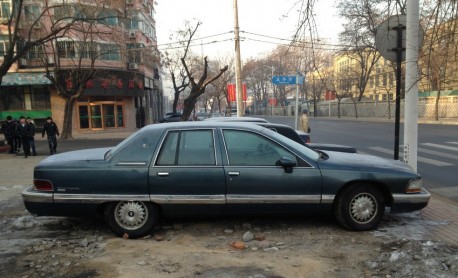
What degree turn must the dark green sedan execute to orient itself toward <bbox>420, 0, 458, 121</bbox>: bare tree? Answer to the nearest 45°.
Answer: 0° — it already faces it

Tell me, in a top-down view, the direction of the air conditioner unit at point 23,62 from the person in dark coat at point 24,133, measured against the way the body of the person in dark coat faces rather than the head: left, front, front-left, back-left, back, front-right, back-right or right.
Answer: back

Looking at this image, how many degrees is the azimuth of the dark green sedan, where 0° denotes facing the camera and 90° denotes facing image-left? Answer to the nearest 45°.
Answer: approximately 270°

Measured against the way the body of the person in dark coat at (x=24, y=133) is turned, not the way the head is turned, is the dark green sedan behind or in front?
in front

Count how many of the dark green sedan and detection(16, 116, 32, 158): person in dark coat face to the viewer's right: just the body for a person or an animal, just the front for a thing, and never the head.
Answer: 1

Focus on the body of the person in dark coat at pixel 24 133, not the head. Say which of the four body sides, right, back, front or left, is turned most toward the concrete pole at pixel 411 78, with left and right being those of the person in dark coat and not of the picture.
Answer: front

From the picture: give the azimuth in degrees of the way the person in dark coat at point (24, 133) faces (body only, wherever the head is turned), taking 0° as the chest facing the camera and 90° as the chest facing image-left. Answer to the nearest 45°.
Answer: approximately 0°

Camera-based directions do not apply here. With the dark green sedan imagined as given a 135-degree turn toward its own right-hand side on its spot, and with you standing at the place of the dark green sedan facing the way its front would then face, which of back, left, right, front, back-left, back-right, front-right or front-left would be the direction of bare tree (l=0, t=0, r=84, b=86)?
right

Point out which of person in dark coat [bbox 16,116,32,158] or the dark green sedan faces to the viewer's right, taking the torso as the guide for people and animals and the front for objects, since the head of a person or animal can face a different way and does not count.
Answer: the dark green sedan

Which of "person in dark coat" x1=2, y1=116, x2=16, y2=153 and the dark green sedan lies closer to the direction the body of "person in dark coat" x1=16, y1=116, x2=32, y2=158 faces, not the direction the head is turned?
the dark green sedan

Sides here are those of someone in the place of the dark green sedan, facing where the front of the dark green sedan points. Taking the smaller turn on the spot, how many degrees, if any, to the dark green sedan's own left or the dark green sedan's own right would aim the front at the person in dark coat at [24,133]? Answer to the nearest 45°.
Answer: approximately 135° to the dark green sedan's own left

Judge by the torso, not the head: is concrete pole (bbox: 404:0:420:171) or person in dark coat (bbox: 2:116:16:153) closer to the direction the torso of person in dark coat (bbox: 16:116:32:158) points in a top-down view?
the concrete pole
